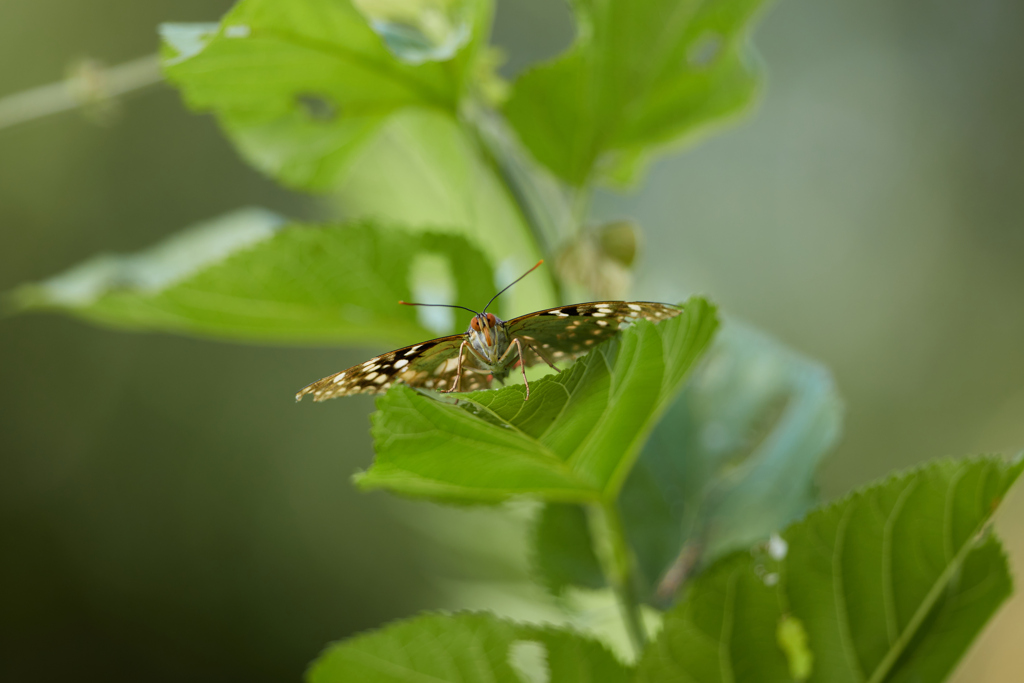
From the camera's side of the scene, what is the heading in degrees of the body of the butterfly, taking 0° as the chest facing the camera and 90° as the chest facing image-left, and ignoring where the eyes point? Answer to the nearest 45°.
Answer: approximately 0°
